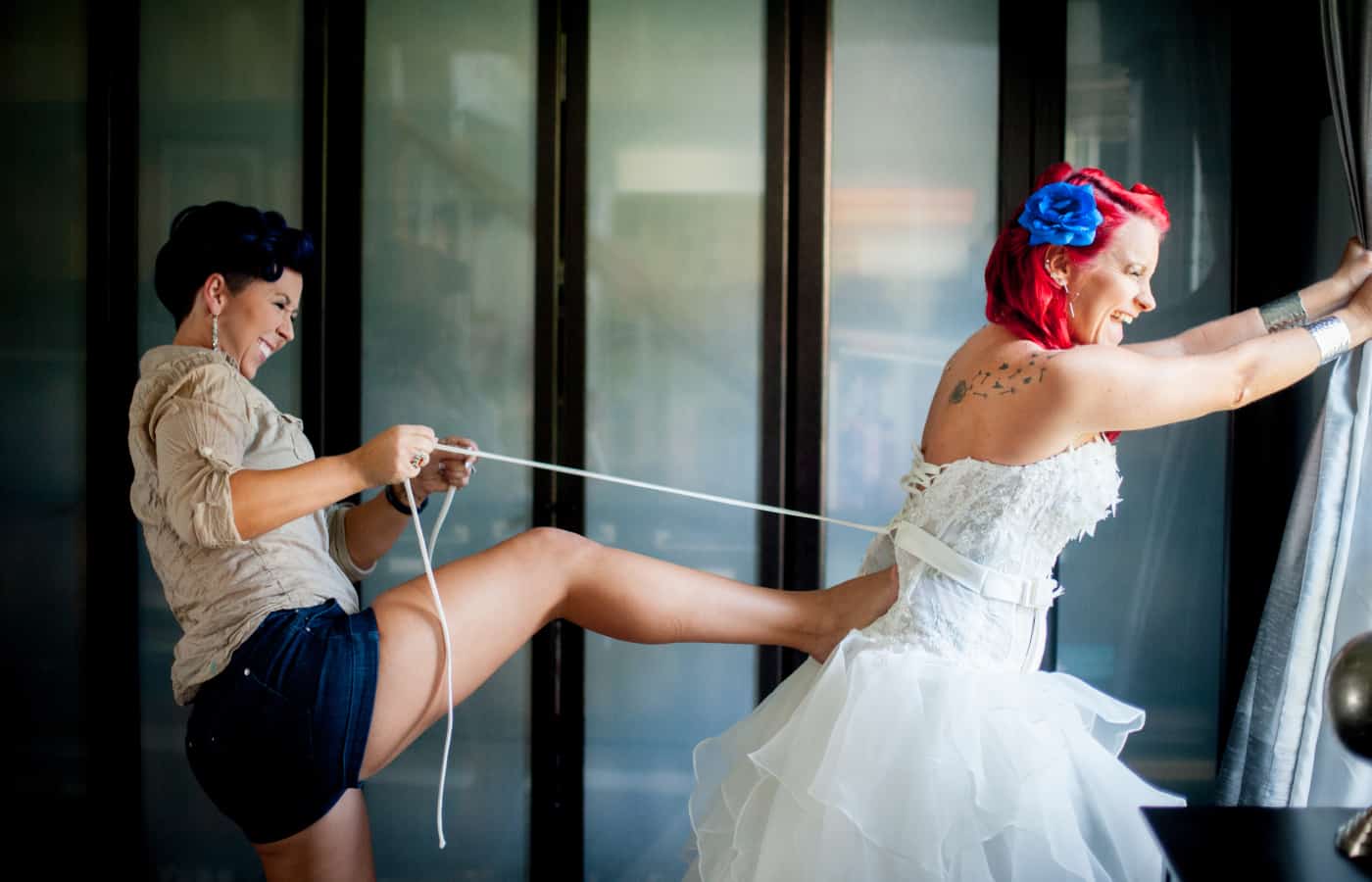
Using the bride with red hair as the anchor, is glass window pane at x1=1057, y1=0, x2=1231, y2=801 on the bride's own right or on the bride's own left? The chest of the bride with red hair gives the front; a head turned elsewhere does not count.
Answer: on the bride's own left

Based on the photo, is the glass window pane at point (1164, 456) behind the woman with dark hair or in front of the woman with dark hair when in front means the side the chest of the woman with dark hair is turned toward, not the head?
in front

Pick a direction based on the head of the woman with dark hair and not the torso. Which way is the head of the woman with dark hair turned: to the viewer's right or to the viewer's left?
to the viewer's right

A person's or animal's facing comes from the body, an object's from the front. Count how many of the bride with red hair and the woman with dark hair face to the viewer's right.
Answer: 2

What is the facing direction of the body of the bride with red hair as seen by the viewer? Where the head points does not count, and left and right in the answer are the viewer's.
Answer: facing to the right of the viewer

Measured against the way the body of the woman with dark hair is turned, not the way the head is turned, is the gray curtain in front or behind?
in front

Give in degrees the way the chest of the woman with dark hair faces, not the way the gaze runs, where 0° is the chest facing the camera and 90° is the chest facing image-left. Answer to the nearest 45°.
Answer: approximately 270°
